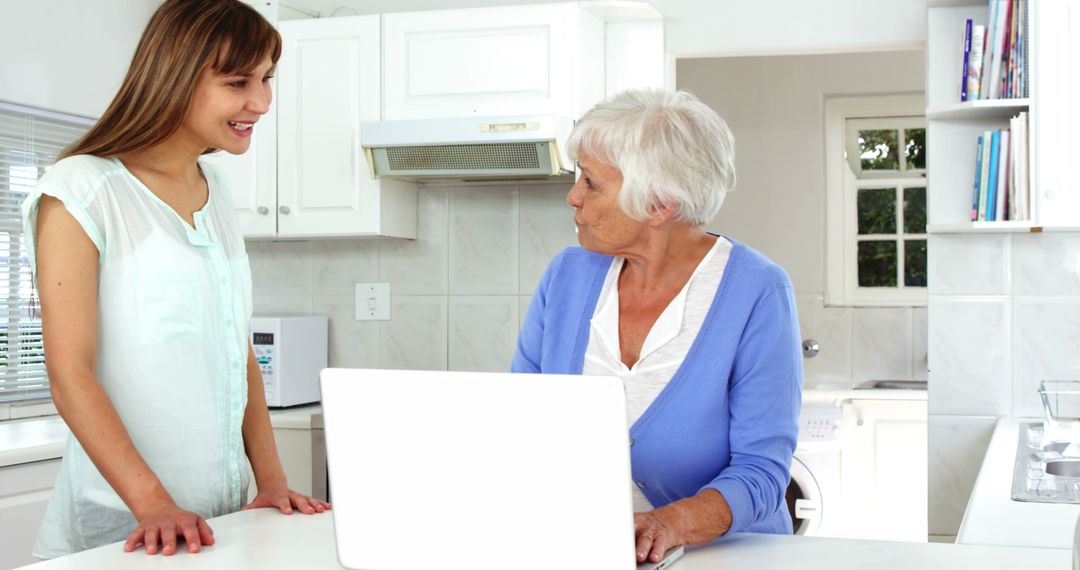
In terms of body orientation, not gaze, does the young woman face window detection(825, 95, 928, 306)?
no

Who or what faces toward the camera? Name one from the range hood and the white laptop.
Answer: the range hood

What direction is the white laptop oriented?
away from the camera

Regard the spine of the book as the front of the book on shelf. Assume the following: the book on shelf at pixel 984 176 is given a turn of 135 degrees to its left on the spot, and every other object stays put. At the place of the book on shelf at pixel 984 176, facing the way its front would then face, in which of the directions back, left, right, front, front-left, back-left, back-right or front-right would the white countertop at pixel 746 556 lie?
back-right

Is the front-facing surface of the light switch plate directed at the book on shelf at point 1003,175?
no

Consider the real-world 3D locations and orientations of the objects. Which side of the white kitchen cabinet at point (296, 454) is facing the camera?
front

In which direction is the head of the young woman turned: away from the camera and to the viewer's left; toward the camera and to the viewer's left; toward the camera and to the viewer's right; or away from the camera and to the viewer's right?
toward the camera and to the viewer's right

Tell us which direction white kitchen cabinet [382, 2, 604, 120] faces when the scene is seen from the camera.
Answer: facing the viewer

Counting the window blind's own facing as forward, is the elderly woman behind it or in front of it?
in front

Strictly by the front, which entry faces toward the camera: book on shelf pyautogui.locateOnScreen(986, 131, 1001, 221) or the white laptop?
the book on shelf

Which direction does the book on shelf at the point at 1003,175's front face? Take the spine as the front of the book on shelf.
toward the camera

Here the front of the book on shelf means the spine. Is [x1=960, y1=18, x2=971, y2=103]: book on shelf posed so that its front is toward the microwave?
no

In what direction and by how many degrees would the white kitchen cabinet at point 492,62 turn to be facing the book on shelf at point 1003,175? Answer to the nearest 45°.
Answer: approximately 90° to its left

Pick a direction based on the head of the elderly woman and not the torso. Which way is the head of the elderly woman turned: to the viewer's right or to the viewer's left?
to the viewer's left

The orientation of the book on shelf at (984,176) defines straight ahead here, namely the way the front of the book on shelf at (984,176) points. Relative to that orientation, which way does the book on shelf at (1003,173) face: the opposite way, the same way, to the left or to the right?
the same way

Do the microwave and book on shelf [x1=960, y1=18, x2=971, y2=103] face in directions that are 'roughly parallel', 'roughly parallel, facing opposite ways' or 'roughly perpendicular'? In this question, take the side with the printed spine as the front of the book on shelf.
roughly parallel
